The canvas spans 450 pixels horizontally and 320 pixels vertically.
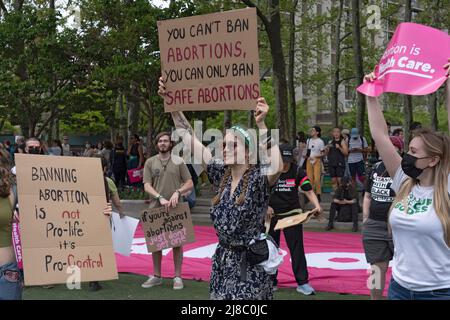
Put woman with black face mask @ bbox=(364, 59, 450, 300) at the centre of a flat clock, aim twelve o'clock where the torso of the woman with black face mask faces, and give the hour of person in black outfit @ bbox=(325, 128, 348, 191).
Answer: The person in black outfit is roughly at 4 o'clock from the woman with black face mask.

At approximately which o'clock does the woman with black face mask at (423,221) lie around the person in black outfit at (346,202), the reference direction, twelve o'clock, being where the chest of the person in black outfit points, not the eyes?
The woman with black face mask is roughly at 12 o'clock from the person in black outfit.

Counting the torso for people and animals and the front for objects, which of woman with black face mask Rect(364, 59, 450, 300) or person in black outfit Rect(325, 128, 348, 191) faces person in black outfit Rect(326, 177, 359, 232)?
person in black outfit Rect(325, 128, 348, 191)

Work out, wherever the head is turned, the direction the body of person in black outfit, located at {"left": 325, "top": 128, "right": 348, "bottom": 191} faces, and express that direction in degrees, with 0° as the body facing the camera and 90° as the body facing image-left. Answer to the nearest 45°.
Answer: approximately 0°

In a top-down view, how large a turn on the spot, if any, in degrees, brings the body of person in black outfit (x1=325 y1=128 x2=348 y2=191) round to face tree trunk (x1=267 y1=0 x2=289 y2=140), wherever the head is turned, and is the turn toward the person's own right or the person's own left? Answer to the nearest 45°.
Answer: approximately 135° to the person's own right

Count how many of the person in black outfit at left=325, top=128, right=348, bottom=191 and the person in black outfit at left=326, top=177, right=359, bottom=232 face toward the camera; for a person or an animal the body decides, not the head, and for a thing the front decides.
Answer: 2

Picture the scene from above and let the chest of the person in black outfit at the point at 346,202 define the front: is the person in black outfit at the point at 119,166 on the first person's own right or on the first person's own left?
on the first person's own right

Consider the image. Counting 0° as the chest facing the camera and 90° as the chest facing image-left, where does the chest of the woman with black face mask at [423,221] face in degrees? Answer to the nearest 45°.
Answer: approximately 45°

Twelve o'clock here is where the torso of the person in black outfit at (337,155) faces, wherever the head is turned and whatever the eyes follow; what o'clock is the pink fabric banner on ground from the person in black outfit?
The pink fabric banner on ground is roughly at 12 o'clock from the person in black outfit.
